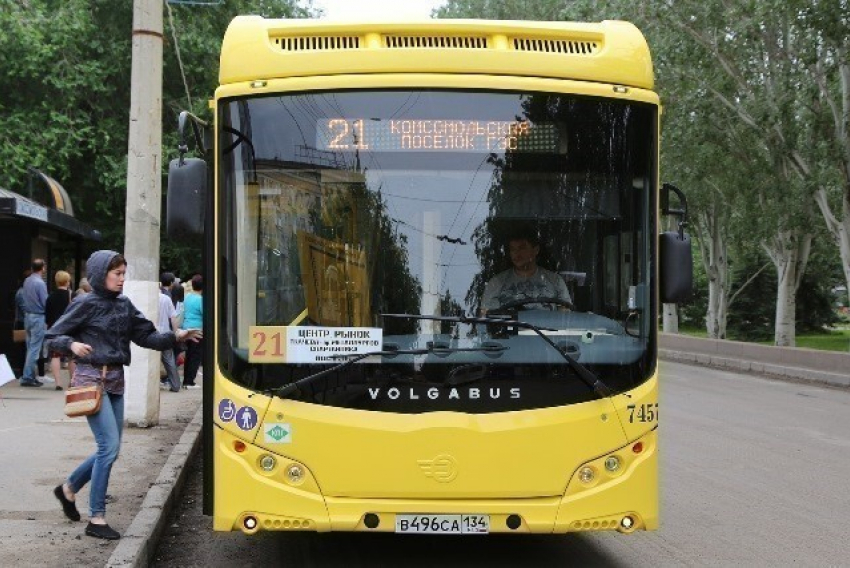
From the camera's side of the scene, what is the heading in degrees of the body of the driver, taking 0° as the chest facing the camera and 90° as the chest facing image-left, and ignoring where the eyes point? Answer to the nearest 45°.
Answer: approximately 0°

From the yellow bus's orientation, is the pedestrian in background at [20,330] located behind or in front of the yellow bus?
behind

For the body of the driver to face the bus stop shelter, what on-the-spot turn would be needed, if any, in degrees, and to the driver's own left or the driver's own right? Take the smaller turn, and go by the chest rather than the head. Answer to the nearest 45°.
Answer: approximately 135° to the driver's own right
